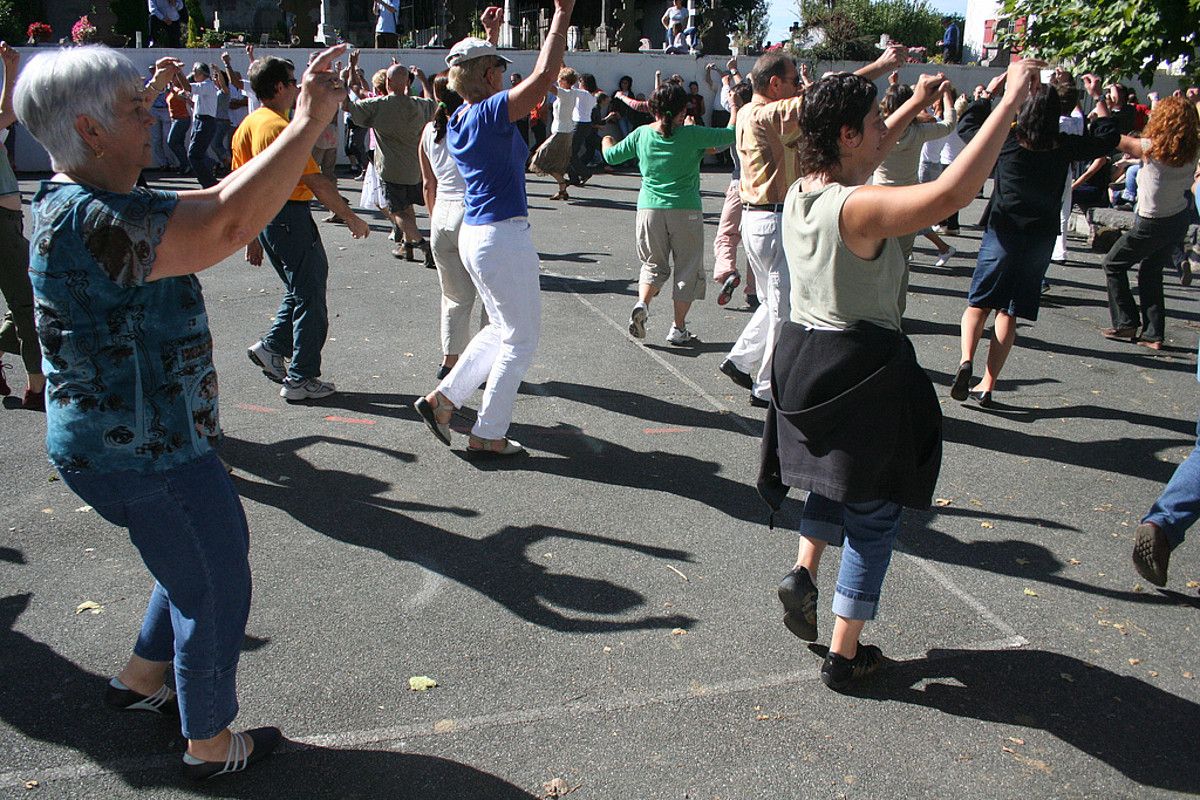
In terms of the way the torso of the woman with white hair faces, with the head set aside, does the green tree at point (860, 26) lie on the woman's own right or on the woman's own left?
on the woman's own left

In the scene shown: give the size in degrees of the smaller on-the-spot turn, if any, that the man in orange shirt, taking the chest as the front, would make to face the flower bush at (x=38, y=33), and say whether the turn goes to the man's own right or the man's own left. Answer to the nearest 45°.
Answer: approximately 90° to the man's own left

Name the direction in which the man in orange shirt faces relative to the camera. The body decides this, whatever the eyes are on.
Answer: to the viewer's right

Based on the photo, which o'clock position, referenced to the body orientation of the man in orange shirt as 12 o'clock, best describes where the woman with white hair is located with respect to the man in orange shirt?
The woman with white hair is roughly at 3 o'clock from the man in orange shirt.

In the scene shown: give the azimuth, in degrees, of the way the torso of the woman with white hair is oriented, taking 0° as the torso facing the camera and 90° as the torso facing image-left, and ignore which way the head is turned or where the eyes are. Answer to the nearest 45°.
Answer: approximately 270°

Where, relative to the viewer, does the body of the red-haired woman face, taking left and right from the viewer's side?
facing away from the viewer and to the left of the viewer

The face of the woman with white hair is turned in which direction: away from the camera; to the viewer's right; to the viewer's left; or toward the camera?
to the viewer's right
